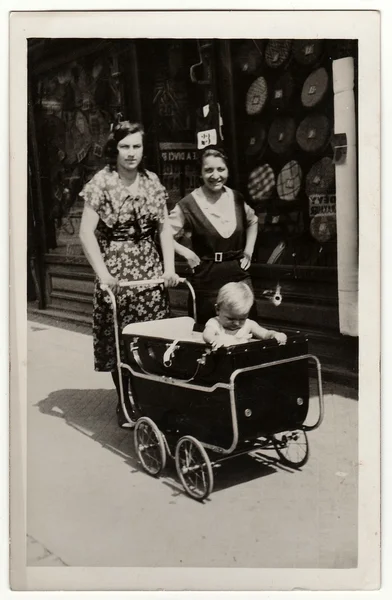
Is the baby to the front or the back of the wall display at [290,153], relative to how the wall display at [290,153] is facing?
to the front

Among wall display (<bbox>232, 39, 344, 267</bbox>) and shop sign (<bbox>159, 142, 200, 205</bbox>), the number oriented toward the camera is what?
2

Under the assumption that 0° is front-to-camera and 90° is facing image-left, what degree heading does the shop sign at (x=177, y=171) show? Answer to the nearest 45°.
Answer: approximately 0°
